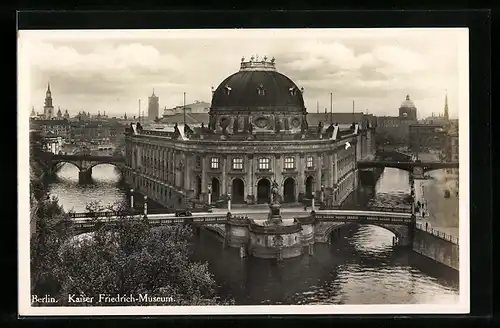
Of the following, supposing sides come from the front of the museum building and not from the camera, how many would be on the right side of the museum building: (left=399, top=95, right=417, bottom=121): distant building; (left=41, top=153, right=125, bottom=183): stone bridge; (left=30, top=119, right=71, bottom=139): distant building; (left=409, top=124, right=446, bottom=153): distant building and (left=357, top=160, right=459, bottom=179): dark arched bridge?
2

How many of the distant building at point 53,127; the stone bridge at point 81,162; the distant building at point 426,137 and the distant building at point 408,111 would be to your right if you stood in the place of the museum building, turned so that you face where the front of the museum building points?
2

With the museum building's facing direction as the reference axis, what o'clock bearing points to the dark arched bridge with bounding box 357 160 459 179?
The dark arched bridge is roughly at 9 o'clock from the museum building.

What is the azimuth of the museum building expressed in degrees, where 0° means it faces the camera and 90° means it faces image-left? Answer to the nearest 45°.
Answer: approximately 0°

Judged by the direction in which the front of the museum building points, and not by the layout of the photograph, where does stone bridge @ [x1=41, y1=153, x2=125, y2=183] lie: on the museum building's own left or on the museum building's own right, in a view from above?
on the museum building's own right
